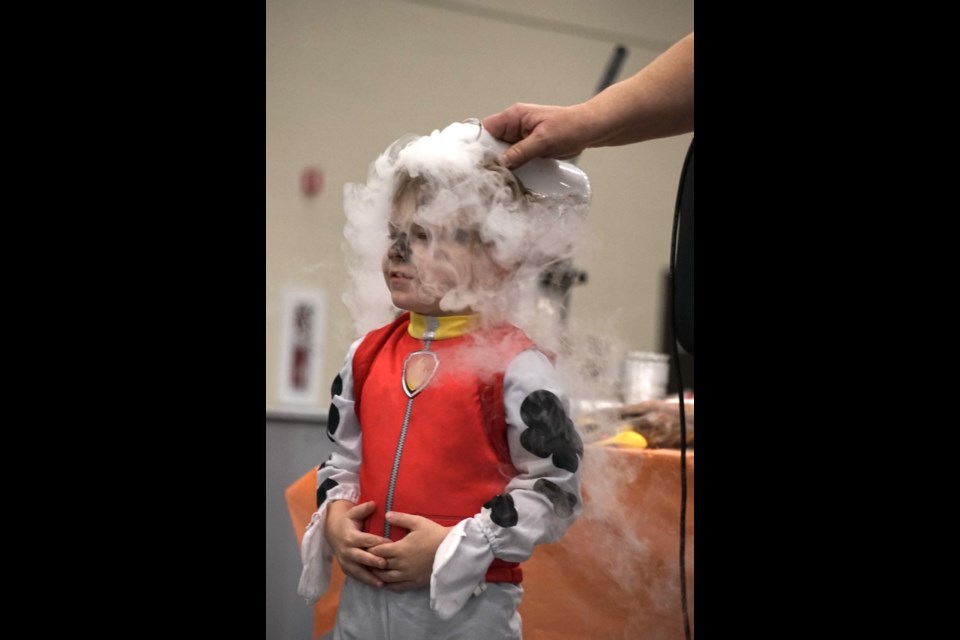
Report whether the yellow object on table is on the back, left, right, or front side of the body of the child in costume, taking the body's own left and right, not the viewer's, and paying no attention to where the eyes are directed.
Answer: back

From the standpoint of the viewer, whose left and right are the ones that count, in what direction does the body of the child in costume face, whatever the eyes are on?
facing the viewer and to the left of the viewer

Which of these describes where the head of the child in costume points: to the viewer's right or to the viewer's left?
to the viewer's left
